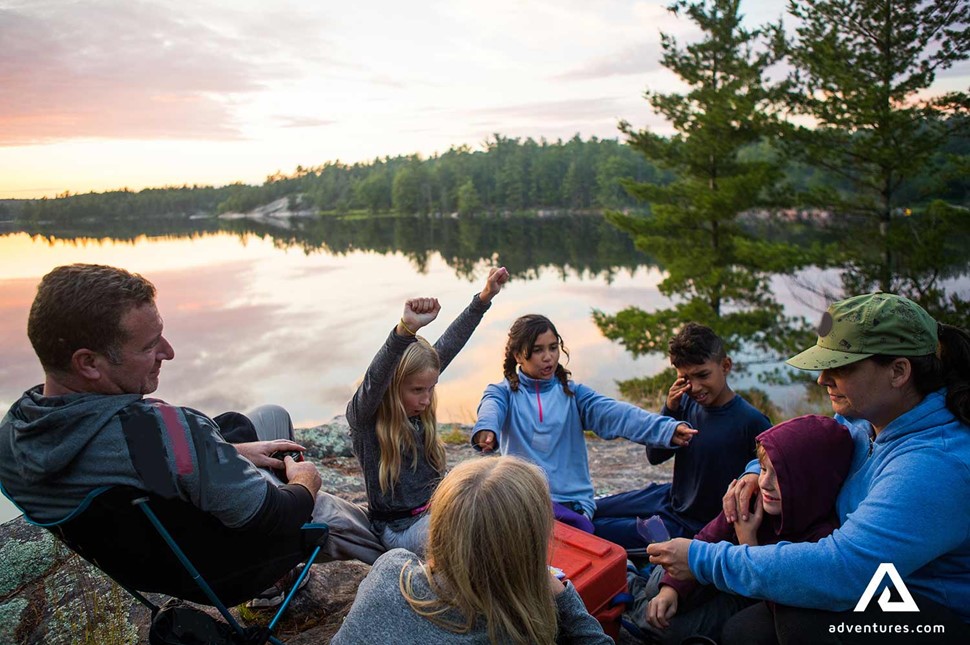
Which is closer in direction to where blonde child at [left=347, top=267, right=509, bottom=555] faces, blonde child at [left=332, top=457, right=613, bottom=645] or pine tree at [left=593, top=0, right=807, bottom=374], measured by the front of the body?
the blonde child

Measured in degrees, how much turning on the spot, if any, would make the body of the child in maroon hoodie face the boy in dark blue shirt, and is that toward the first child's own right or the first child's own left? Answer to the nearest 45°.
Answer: approximately 90° to the first child's own right

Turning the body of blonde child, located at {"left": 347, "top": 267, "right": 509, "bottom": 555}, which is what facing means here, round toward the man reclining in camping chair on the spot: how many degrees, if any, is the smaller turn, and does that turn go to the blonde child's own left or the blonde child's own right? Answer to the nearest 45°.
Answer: approximately 90° to the blonde child's own right

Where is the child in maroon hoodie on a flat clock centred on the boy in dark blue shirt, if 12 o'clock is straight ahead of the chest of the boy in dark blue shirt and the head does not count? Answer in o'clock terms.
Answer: The child in maroon hoodie is roughly at 10 o'clock from the boy in dark blue shirt.

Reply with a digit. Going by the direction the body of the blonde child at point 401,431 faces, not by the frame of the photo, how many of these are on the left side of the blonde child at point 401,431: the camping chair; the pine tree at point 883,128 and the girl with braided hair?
2

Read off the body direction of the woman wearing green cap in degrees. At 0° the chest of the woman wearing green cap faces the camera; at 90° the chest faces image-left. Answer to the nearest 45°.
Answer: approximately 90°

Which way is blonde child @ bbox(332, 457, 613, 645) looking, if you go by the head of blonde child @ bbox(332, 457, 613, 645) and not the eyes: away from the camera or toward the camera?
away from the camera

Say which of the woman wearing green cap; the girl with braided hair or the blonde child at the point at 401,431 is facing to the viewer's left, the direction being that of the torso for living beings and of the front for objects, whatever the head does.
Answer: the woman wearing green cap

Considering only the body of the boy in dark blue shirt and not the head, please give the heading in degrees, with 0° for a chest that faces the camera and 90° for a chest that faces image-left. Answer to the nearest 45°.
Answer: approximately 45°
